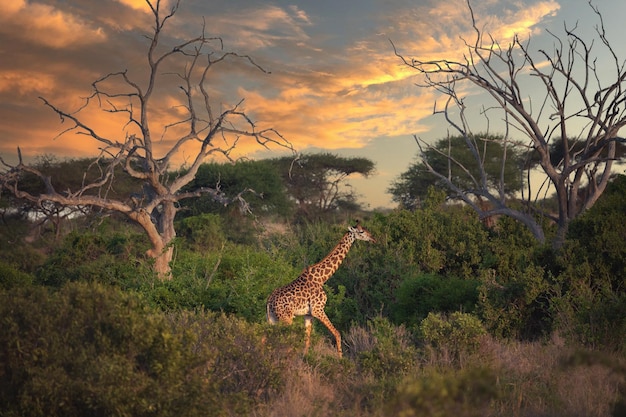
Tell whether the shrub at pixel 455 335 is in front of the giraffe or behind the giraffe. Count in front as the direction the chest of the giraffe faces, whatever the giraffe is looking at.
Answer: in front

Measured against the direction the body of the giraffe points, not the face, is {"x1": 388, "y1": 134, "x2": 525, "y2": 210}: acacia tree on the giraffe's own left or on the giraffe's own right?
on the giraffe's own left

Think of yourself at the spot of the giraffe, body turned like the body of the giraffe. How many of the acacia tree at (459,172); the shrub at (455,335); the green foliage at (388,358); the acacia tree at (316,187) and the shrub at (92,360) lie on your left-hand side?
2

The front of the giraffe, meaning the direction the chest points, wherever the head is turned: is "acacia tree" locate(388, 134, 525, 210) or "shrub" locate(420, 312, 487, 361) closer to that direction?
the shrub

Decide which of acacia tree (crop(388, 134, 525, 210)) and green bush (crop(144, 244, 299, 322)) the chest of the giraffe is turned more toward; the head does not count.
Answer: the acacia tree

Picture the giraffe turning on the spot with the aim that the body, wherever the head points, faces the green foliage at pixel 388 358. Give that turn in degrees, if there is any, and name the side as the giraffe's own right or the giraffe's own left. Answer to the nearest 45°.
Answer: approximately 45° to the giraffe's own right

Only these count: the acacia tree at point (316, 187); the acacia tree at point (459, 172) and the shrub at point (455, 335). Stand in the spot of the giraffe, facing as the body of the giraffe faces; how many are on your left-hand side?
2

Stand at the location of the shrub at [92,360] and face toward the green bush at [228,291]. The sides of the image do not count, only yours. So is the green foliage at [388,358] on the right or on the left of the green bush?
right

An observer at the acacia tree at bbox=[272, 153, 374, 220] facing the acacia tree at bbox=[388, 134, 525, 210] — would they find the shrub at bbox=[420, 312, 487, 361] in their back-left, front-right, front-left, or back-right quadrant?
front-right

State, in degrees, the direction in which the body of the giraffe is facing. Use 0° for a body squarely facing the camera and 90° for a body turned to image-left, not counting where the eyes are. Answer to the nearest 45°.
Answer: approximately 270°

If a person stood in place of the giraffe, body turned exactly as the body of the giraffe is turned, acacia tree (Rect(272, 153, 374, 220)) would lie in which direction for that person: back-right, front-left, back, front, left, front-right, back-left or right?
left

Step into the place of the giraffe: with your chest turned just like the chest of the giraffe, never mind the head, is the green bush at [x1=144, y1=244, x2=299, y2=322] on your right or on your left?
on your left

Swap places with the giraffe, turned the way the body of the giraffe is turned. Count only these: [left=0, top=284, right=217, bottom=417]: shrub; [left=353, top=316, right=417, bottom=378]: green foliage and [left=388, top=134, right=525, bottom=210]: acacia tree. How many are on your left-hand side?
1

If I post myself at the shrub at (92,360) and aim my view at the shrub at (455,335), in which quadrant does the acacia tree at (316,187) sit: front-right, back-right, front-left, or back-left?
front-left

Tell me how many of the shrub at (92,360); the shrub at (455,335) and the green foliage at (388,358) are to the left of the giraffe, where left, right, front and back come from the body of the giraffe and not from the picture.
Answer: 0
